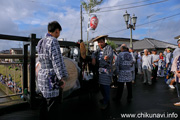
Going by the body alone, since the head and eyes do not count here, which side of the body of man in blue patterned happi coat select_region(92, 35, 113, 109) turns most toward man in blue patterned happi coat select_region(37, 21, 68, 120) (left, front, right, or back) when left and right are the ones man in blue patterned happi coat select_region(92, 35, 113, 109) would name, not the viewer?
front

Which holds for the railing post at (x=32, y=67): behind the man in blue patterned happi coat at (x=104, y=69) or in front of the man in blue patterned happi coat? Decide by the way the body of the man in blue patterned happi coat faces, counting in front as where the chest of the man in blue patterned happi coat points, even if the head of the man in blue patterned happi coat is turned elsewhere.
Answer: in front

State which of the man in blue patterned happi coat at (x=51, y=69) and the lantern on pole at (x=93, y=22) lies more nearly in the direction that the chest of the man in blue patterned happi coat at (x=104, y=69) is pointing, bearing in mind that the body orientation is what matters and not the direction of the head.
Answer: the man in blue patterned happi coat

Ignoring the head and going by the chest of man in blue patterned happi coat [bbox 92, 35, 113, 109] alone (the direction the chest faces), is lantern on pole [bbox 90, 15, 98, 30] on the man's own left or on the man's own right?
on the man's own right

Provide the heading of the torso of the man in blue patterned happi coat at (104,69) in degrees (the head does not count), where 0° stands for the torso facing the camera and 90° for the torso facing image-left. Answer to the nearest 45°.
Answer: approximately 45°

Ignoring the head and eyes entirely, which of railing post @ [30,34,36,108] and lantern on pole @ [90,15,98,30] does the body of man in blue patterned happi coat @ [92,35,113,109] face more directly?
the railing post
